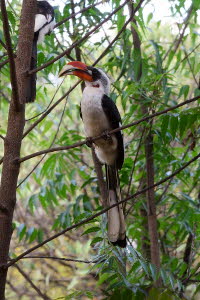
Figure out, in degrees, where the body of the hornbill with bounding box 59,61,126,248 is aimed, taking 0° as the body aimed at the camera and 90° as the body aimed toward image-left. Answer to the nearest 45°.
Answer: approximately 45°
